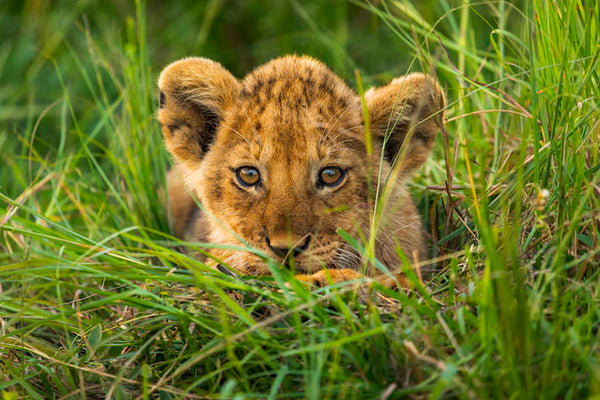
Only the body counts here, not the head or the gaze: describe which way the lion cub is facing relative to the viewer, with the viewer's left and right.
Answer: facing the viewer
